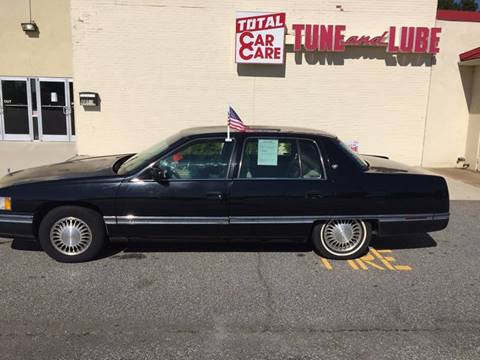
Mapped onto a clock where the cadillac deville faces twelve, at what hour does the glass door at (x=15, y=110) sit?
The glass door is roughly at 2 o'clock from the cadillac deville.

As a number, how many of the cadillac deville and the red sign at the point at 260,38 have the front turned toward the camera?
1

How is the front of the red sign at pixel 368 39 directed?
toward the camera

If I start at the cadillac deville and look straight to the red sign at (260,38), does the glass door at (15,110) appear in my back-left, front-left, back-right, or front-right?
front-left

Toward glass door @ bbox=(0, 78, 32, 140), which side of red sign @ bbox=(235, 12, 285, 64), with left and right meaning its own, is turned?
right

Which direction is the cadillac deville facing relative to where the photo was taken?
to the viewer's left

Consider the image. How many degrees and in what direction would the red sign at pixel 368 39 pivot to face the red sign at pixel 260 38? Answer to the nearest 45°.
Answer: approximately 90° to its right

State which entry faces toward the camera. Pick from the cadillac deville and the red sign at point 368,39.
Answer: the red sign

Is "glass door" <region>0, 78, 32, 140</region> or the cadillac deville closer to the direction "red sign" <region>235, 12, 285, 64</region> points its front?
the cadillac deville

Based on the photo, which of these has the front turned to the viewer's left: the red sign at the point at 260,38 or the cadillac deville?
the cadillac deville

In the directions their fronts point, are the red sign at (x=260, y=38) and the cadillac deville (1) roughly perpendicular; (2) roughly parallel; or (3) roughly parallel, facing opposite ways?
roughly perpendicular

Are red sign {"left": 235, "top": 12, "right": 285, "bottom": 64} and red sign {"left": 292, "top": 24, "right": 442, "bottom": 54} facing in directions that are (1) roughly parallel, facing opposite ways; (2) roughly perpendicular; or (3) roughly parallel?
roughly parallel

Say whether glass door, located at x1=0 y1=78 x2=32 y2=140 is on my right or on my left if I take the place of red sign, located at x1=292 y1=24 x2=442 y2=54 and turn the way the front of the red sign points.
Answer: on my right

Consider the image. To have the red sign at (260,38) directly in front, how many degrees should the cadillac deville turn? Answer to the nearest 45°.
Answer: approximately 90° to its right
